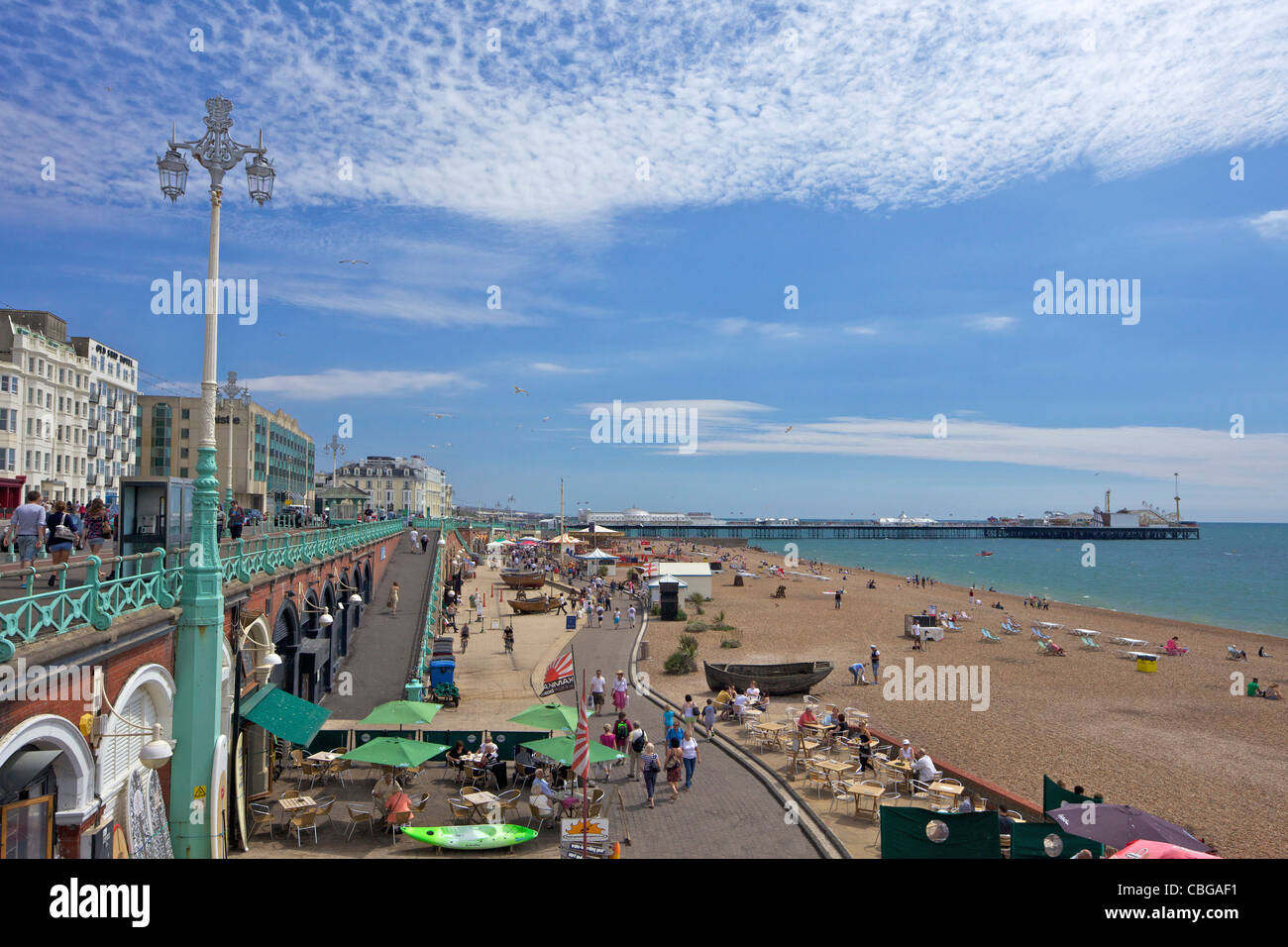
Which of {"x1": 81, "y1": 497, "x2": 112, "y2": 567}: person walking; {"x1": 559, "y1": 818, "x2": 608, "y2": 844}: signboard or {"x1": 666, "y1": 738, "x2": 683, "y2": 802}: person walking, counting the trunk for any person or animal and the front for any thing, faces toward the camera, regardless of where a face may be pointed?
the signboard

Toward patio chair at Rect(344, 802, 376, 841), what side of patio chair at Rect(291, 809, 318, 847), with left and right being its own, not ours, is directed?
right

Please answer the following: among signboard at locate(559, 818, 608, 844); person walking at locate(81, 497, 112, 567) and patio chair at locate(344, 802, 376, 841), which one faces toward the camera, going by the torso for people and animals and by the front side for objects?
the signboard

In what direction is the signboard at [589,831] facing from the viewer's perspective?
toward the camera

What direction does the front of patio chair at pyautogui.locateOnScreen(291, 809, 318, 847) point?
away from the camera

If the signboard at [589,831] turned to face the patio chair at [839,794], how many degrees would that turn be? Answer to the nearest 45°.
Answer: approximately 135° to its left
